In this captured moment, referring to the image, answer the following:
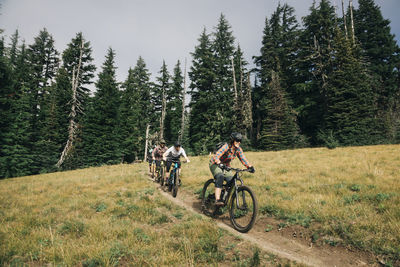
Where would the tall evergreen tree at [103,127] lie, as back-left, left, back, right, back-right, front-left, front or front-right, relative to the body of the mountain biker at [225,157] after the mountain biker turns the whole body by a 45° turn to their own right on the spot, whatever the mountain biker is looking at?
back-right

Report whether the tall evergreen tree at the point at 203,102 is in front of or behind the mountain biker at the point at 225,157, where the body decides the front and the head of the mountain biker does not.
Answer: behind

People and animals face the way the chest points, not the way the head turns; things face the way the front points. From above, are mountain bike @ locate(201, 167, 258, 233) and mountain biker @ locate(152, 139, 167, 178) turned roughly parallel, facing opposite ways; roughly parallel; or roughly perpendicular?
roughly parallel

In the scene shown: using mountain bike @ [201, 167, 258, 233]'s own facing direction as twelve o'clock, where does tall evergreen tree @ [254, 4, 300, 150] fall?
The tall evergreen tree is roughly at 8 o'clock from the mountain bike.

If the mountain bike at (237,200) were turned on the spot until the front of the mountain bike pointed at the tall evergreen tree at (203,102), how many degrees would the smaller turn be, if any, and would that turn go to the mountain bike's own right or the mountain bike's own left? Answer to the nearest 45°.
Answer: approximately 135° to the mountain bike's own left

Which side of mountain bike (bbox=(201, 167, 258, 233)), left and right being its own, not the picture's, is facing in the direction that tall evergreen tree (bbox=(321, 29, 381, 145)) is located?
left

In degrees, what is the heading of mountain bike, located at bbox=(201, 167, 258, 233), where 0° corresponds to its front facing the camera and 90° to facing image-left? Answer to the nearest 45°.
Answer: approximately 315°

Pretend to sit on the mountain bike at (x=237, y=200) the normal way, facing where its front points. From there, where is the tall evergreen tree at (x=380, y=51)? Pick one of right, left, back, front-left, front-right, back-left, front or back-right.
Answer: left

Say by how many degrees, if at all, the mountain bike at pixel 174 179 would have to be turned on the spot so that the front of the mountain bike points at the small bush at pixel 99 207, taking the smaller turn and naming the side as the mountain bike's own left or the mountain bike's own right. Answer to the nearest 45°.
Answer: approximately 45° to the mountain bike's own right

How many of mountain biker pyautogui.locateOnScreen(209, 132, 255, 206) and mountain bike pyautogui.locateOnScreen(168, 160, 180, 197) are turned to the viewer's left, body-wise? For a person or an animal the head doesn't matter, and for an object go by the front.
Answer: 0

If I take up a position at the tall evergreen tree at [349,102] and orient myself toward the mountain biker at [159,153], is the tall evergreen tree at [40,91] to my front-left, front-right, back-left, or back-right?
front-right

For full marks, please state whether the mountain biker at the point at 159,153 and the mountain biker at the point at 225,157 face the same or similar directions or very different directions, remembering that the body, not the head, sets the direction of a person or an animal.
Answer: same or similar directions

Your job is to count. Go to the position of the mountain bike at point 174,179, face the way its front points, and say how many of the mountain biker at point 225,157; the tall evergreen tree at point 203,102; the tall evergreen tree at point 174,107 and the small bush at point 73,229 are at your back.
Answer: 2

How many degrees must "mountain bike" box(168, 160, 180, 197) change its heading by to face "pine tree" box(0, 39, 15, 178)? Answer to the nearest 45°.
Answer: approximately 135° to its right

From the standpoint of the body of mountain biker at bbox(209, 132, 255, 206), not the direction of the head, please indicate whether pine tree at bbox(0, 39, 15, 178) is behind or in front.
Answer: behind

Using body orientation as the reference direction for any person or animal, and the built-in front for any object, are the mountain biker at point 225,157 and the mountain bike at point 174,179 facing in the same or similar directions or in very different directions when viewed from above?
same or similar directions

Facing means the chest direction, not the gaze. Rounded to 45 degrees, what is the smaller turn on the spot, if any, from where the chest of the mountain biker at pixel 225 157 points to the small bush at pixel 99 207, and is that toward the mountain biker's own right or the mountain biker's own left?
approximately 135° to the mountain biker's own right

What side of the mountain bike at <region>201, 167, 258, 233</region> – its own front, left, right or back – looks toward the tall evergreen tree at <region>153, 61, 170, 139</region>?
back

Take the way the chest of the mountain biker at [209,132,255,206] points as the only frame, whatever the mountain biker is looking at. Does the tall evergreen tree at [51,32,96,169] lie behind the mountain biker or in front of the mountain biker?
behind

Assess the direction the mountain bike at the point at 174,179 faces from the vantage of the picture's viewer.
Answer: facing the viewer
